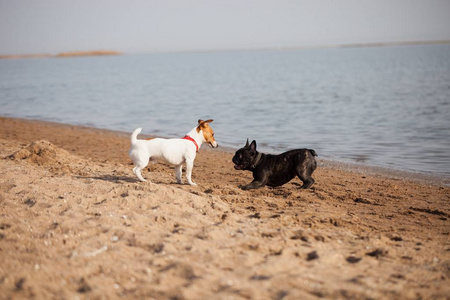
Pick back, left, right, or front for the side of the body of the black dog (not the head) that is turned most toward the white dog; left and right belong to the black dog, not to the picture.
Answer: front

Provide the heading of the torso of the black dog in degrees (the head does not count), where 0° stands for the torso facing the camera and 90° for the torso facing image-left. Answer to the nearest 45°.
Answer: approximately 90°

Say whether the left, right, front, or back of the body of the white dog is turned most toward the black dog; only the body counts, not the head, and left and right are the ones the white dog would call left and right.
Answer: front

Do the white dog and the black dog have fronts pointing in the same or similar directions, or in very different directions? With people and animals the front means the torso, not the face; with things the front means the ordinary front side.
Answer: very different directions

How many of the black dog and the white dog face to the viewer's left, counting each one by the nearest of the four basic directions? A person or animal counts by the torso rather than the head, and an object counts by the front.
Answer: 1

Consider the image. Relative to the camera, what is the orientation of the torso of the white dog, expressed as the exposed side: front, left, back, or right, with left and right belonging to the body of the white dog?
right
